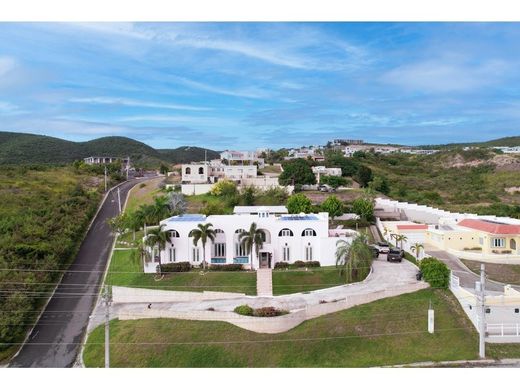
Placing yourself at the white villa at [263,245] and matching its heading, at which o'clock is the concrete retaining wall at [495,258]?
The concrete retaining wall is roughly at 9 o'clock from the white villa.

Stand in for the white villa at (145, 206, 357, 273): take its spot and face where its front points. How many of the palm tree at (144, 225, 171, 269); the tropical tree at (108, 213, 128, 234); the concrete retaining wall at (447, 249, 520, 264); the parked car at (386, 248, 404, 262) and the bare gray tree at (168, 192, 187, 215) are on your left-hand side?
2

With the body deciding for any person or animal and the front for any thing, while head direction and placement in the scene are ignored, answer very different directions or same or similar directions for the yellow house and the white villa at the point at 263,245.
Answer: same or similar directions

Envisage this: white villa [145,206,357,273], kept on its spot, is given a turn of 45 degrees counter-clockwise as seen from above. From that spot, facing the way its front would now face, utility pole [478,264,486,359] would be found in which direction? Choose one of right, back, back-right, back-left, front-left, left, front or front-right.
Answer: front

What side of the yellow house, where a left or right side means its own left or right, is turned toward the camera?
front

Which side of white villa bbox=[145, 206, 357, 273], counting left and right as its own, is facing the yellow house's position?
left

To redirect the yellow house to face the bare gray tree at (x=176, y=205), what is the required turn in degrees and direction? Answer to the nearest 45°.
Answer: approximately 90° to its right

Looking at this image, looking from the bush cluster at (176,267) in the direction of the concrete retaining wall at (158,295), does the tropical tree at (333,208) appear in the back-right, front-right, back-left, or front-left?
back-left

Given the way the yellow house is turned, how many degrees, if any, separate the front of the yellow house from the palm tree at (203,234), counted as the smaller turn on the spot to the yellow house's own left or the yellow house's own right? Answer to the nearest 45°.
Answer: approximately 45° to the yellow house's own right

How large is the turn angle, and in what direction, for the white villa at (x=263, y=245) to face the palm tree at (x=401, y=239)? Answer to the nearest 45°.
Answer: approximately 90° to its left

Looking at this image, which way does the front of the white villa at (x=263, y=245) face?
toward the camera

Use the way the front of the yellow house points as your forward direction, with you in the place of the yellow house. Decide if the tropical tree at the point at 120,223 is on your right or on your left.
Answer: on your right

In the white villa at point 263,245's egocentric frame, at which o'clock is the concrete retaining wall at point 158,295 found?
The concrete retaining wall is roughly at 2 o'clock from the white villa.

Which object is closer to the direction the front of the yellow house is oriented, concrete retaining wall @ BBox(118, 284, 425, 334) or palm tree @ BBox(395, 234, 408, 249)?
the concrete retaining wall

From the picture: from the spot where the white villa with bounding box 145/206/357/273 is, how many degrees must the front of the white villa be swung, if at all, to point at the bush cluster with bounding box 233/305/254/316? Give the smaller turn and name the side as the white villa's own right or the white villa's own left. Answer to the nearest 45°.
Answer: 0° — it already faces it

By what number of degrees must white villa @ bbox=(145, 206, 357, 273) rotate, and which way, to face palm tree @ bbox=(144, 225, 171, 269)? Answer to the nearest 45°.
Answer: approximately 90° to its right

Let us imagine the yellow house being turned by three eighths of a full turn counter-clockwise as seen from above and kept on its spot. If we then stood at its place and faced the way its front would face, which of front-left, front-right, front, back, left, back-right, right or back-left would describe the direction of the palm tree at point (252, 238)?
back

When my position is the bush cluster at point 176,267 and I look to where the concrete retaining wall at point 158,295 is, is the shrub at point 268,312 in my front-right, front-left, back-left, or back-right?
front-left

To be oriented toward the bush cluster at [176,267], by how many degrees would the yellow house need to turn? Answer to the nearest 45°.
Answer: approximately 45° to its right

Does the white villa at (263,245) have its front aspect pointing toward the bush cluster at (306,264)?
no

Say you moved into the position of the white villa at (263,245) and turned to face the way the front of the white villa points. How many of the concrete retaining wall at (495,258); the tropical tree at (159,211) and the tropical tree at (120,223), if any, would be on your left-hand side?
1
